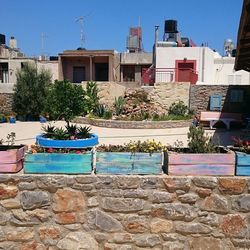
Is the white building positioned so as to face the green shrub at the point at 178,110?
yes

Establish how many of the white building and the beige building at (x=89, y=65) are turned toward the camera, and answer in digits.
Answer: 2

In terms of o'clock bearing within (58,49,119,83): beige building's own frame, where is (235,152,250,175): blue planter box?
The blue planter box is roughly at 12 o'clock from the beige building.

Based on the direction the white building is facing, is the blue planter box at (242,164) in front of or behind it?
in front

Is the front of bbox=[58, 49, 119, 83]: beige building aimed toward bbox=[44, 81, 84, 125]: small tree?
yes

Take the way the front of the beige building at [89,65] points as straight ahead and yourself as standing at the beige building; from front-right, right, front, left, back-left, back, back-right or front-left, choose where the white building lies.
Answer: front-left

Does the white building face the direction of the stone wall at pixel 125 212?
yes

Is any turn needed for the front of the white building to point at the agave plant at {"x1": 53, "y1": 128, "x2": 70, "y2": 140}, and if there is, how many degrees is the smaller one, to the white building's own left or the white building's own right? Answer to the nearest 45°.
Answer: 0° — it already faces it

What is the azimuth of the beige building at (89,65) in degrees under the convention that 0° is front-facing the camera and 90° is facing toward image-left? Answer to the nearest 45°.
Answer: approximately 0°

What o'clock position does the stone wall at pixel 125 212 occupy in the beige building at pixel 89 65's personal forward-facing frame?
The stone wall is roughly at 12 o'clock from the beige building.

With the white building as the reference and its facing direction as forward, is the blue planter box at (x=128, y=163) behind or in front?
in front

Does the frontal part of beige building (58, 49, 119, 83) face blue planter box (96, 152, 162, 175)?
yes
